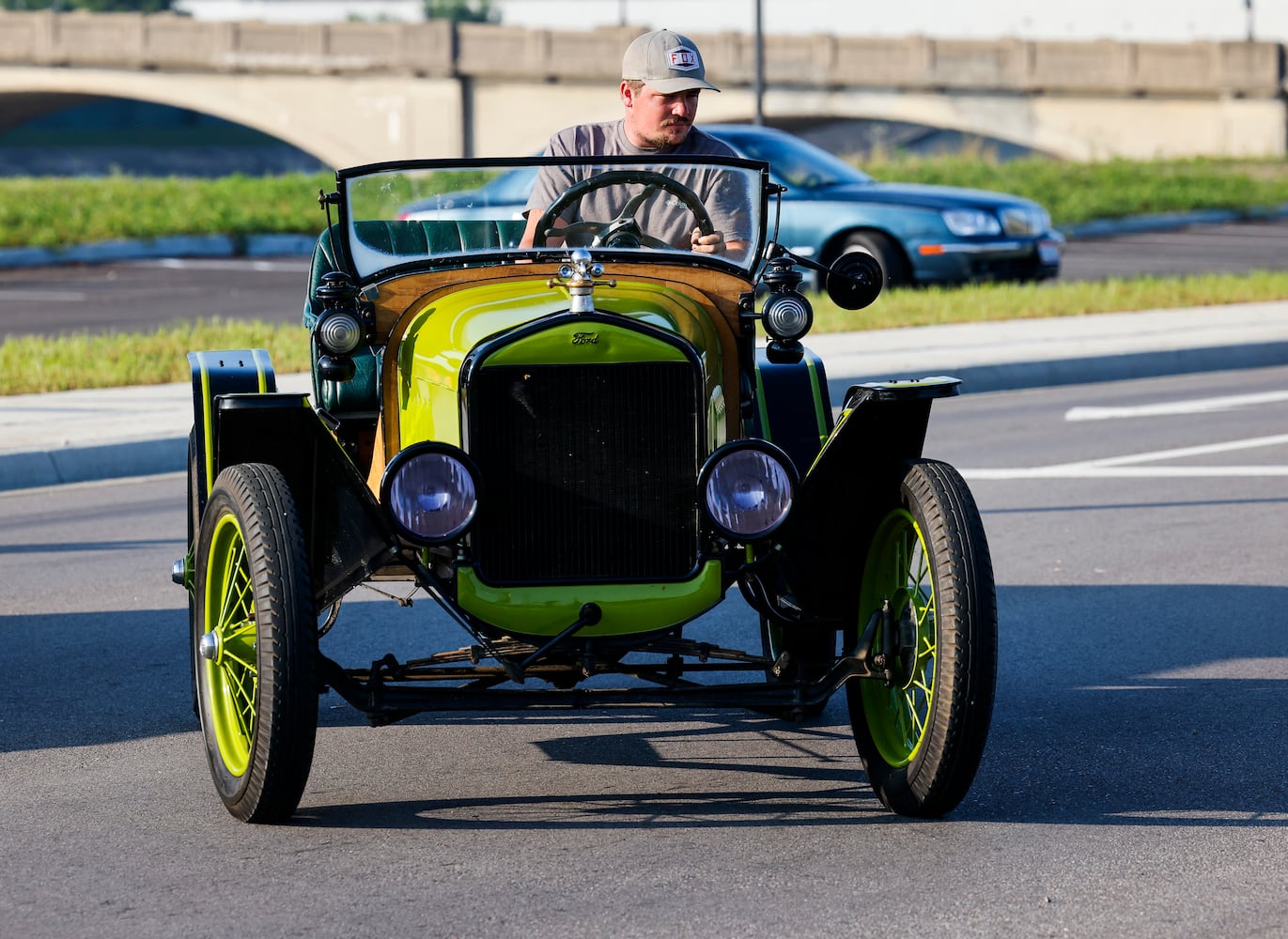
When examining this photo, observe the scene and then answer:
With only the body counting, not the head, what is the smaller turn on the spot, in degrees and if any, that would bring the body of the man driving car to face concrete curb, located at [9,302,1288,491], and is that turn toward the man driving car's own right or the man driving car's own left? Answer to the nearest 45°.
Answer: approximately 180°

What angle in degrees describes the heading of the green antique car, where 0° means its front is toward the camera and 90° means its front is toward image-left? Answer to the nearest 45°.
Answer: approximately 0°

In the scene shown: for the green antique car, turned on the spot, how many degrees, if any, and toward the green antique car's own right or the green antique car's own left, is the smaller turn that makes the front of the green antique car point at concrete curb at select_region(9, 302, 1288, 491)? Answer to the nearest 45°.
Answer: approximately 180°

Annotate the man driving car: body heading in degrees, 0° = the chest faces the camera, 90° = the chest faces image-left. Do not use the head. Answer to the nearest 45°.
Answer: approximately 0°

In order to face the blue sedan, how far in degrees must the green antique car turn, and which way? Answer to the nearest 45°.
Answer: approximately 180°

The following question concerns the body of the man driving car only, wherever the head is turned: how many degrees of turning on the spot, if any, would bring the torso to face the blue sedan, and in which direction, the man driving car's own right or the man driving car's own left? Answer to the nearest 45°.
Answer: approximately 180°
